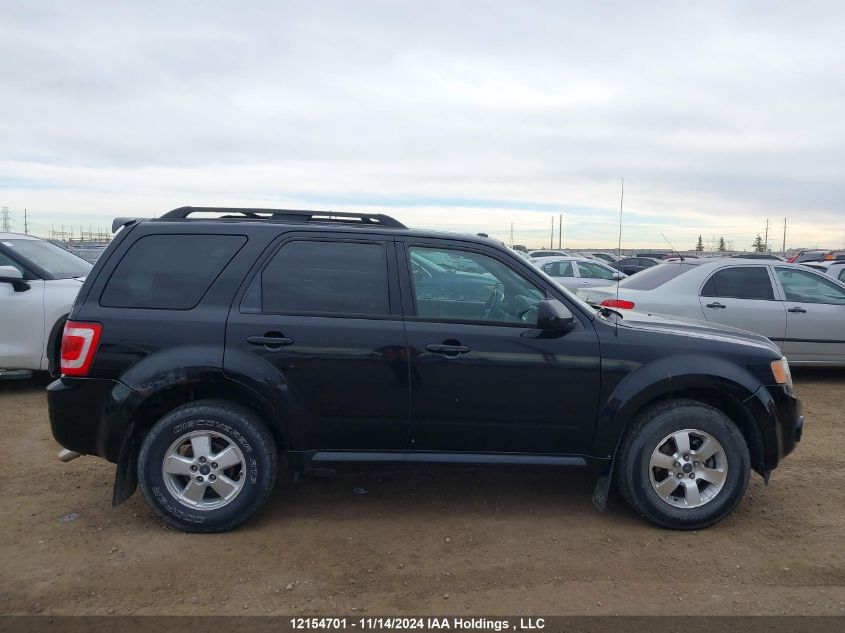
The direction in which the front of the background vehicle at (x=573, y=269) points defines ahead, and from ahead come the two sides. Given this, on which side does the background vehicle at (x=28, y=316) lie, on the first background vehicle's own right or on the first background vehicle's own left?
on the first background vehicle's own right

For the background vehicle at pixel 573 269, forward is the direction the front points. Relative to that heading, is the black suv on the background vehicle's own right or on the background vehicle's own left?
on the background vehicle's own right

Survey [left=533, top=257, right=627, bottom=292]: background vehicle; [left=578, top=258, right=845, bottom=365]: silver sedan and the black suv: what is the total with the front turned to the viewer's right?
3

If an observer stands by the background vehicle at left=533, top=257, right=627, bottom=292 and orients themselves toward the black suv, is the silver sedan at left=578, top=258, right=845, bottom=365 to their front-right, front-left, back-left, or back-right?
front-left

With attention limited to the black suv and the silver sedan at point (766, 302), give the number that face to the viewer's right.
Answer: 2

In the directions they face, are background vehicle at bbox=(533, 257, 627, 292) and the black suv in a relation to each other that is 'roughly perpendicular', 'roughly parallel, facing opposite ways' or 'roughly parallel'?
roughly parallel

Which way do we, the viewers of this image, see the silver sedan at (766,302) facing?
facing to the right of the viewer

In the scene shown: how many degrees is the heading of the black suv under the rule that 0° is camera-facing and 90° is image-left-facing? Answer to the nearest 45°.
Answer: approximately 270°

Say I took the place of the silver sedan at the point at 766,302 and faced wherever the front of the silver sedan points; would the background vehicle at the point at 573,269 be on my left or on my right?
on my left

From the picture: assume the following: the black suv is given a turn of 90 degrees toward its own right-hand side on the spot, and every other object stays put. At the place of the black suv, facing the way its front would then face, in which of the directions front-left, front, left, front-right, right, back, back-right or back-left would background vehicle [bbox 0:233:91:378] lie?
back-right

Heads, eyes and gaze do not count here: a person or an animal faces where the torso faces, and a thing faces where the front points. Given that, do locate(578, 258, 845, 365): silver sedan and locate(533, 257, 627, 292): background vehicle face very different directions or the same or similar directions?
same or similar directions

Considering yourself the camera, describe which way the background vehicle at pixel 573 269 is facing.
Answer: facing to the right of the viewer

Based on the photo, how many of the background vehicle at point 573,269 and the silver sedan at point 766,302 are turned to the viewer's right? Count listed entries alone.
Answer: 2

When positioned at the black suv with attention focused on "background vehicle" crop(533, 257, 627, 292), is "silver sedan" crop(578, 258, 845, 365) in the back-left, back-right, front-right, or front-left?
front-right
